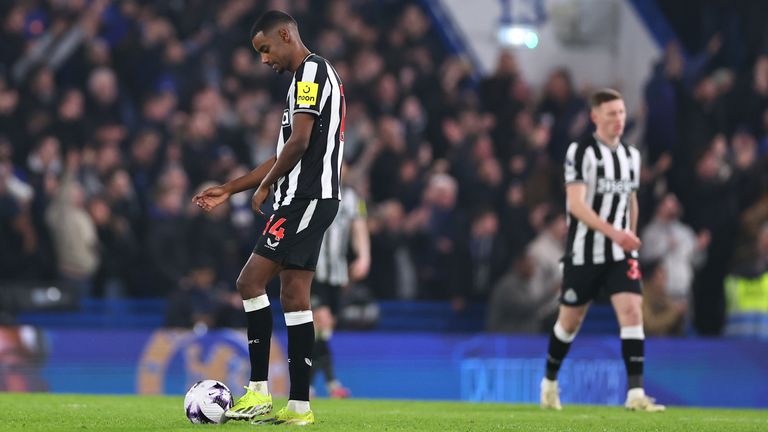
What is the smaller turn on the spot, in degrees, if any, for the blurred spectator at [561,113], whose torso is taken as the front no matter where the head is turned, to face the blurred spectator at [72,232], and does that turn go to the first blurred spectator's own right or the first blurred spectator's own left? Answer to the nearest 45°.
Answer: approximately 45° to the first blurred spectator's own right

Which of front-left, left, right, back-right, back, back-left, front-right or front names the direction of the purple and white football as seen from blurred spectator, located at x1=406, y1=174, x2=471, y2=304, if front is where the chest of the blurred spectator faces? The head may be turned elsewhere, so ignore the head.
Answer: front

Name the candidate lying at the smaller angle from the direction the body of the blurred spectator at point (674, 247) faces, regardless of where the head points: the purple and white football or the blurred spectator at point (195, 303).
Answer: the purple and white football

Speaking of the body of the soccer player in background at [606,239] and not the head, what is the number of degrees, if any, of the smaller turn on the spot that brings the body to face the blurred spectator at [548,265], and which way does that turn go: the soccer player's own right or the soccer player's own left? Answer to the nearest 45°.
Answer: approximately 135° to the soccer player's own left

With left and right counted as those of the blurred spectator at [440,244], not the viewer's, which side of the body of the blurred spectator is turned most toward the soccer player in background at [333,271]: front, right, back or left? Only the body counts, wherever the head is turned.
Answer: front

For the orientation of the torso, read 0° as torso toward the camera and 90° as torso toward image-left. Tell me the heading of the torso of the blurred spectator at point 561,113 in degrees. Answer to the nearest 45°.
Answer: approximately 0°

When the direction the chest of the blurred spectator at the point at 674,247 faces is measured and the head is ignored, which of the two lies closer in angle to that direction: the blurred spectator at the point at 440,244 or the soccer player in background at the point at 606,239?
the soccer player in background

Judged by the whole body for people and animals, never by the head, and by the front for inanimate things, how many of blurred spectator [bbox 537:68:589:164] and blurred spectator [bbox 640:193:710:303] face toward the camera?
2

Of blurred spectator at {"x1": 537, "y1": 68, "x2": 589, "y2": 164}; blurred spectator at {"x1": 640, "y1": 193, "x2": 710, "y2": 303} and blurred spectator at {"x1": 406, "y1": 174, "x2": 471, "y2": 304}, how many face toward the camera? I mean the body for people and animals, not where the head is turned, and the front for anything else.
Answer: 3

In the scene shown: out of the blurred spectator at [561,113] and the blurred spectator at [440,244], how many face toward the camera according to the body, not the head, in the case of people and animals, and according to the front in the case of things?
2

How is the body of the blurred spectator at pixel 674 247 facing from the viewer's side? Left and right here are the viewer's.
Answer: facing the viewer
